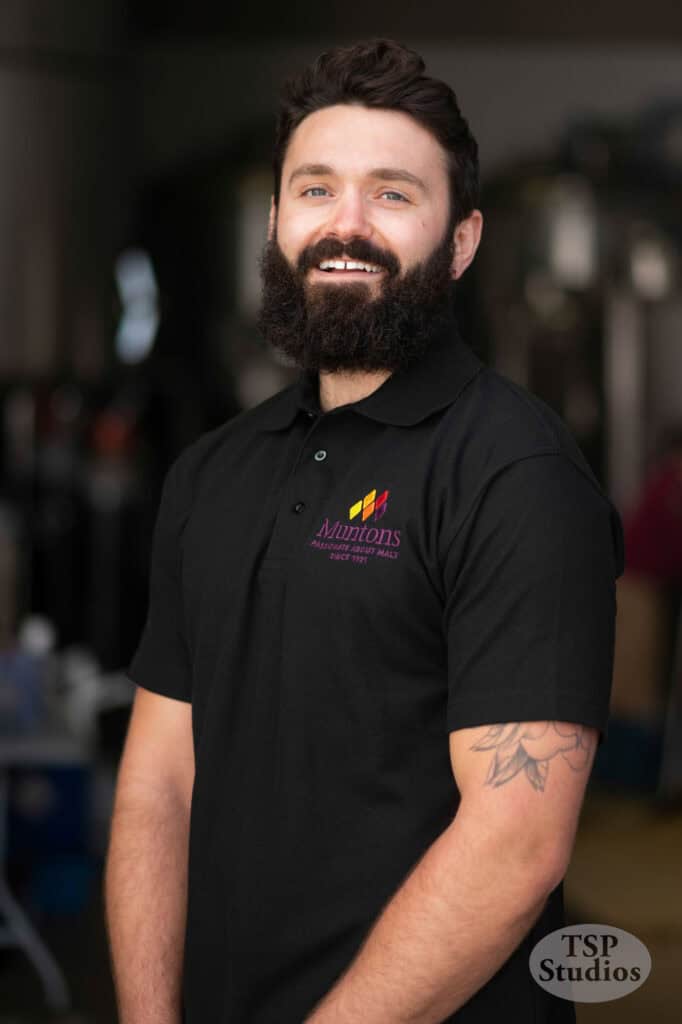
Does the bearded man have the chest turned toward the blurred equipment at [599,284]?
no

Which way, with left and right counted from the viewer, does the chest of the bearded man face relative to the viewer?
facing the viewer and to the left of the viewer
